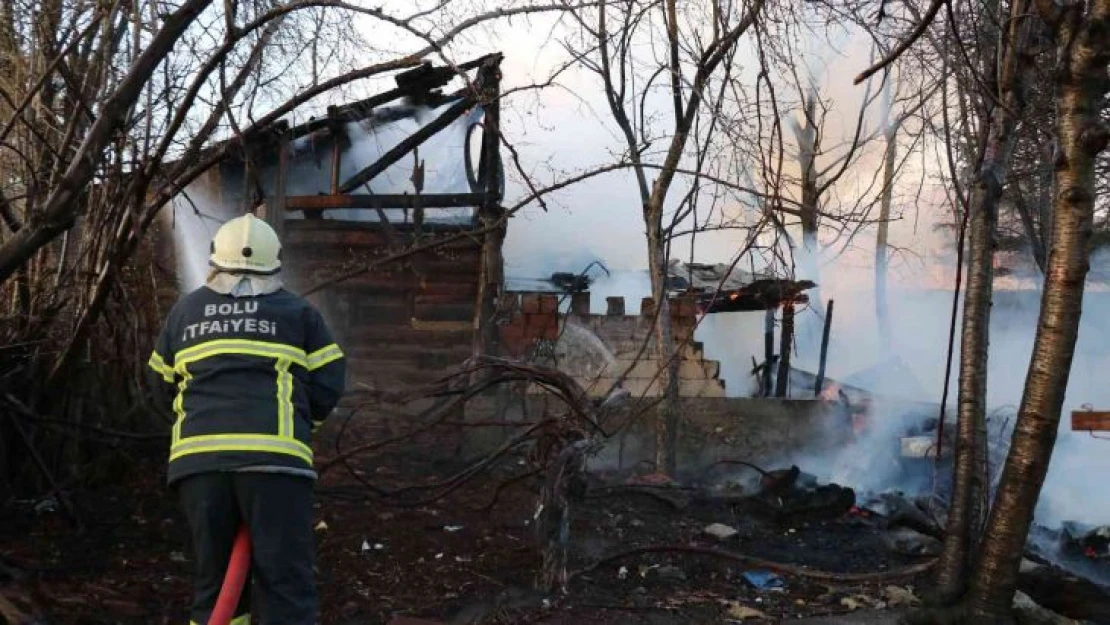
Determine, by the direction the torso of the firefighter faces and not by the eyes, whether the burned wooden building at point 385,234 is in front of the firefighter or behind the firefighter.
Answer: in front

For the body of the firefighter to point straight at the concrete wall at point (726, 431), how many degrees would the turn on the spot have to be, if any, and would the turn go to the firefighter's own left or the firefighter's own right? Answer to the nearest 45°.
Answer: approximately 45° to the firefighter's own right

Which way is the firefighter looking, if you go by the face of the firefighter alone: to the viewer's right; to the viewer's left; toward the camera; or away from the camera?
away from the camera

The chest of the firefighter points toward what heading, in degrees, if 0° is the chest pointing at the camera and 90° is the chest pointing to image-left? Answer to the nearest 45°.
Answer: approximately 180°

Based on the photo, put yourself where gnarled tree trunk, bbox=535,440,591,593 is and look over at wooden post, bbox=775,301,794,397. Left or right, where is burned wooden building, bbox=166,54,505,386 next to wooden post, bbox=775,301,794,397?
left

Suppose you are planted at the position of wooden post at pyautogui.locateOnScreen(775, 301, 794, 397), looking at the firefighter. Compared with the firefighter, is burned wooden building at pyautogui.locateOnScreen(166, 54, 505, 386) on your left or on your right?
right

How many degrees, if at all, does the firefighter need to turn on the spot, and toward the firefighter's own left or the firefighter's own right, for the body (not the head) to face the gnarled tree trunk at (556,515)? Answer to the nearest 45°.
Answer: approximately 45° to the firefighter's own right

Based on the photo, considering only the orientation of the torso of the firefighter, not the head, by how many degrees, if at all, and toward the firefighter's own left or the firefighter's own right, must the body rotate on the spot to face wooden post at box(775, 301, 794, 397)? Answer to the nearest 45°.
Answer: approximately 45° to the firefighter's own right

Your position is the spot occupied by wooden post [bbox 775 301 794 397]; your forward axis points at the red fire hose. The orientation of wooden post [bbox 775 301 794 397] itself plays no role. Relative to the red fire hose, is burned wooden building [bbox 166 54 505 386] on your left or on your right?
right
